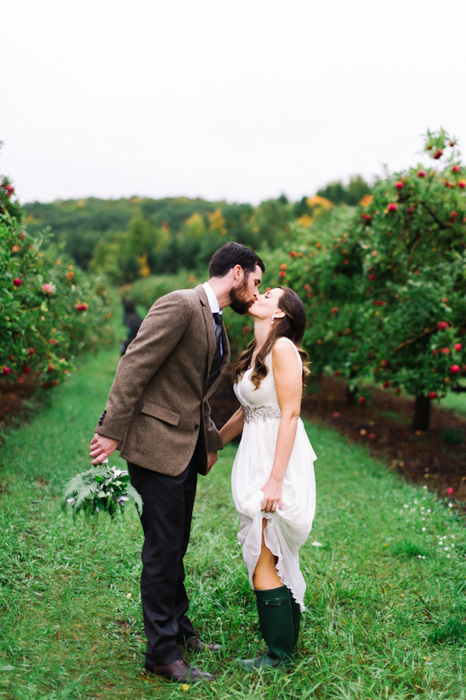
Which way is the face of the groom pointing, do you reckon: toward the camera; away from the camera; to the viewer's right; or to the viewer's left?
to the viewer's right

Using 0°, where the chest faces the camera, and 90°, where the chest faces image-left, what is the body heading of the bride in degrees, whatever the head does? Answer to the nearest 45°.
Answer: approximately 90°

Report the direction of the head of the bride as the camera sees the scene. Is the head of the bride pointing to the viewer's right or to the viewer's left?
to the viewer's left
